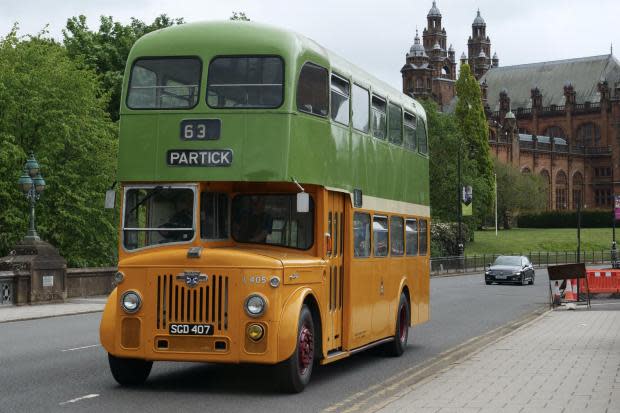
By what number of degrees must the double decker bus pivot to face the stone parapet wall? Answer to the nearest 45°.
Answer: approximately 135° to its right

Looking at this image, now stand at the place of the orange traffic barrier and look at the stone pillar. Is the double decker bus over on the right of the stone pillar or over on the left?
left

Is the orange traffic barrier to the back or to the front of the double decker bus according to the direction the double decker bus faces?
to the back

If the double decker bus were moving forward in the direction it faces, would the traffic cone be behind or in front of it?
behind

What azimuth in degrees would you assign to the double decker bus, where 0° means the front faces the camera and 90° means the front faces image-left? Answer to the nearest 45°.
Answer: approximately 45°
